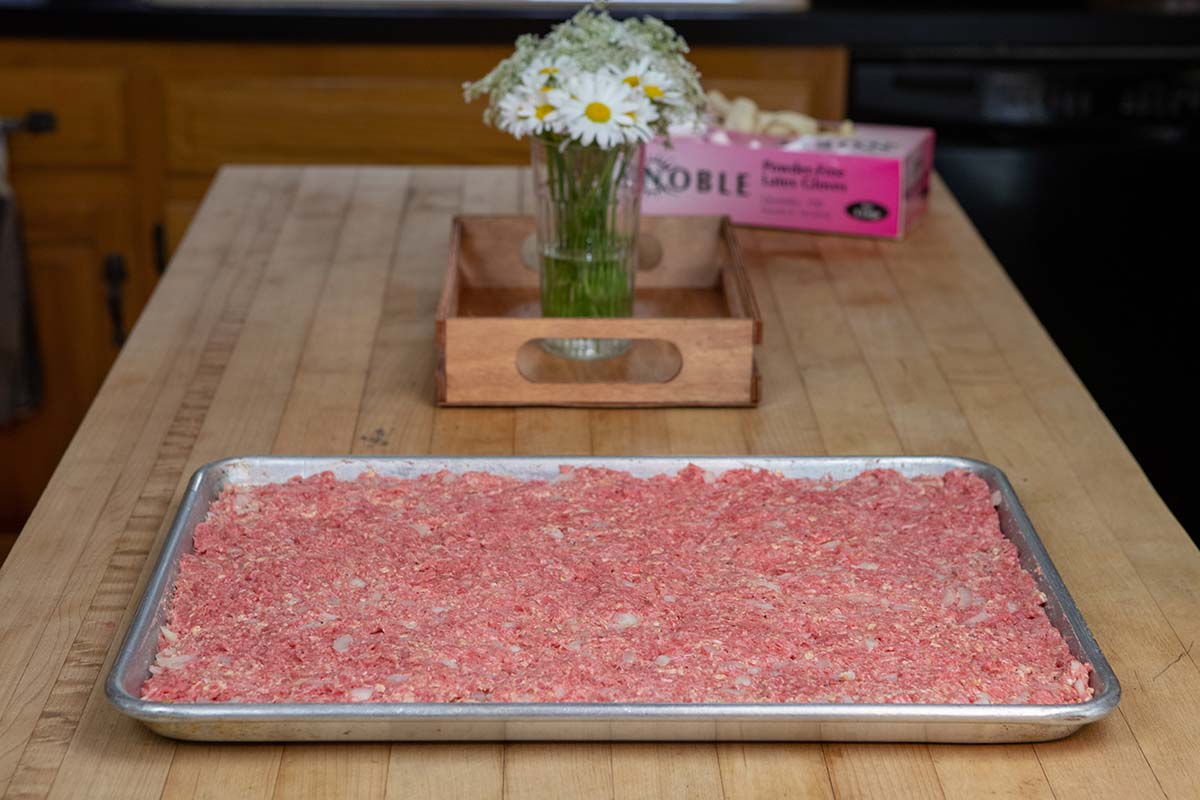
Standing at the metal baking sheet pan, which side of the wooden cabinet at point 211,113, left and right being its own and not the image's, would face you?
front

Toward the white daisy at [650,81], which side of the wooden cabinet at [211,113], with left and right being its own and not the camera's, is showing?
front

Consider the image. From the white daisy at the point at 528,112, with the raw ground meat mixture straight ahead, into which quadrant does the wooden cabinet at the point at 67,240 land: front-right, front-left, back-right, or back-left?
back-right

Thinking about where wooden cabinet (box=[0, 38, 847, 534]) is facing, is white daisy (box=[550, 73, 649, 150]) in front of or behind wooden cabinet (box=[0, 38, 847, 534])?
in front

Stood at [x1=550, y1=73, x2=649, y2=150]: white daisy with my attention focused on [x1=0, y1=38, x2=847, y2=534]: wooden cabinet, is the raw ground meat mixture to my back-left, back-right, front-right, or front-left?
back-left

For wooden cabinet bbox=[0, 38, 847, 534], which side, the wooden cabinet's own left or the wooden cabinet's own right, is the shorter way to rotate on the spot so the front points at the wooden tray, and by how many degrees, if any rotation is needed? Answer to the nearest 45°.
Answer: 0° — it already faces it

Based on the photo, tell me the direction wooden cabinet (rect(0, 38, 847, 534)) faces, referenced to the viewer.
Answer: facing the viewer
